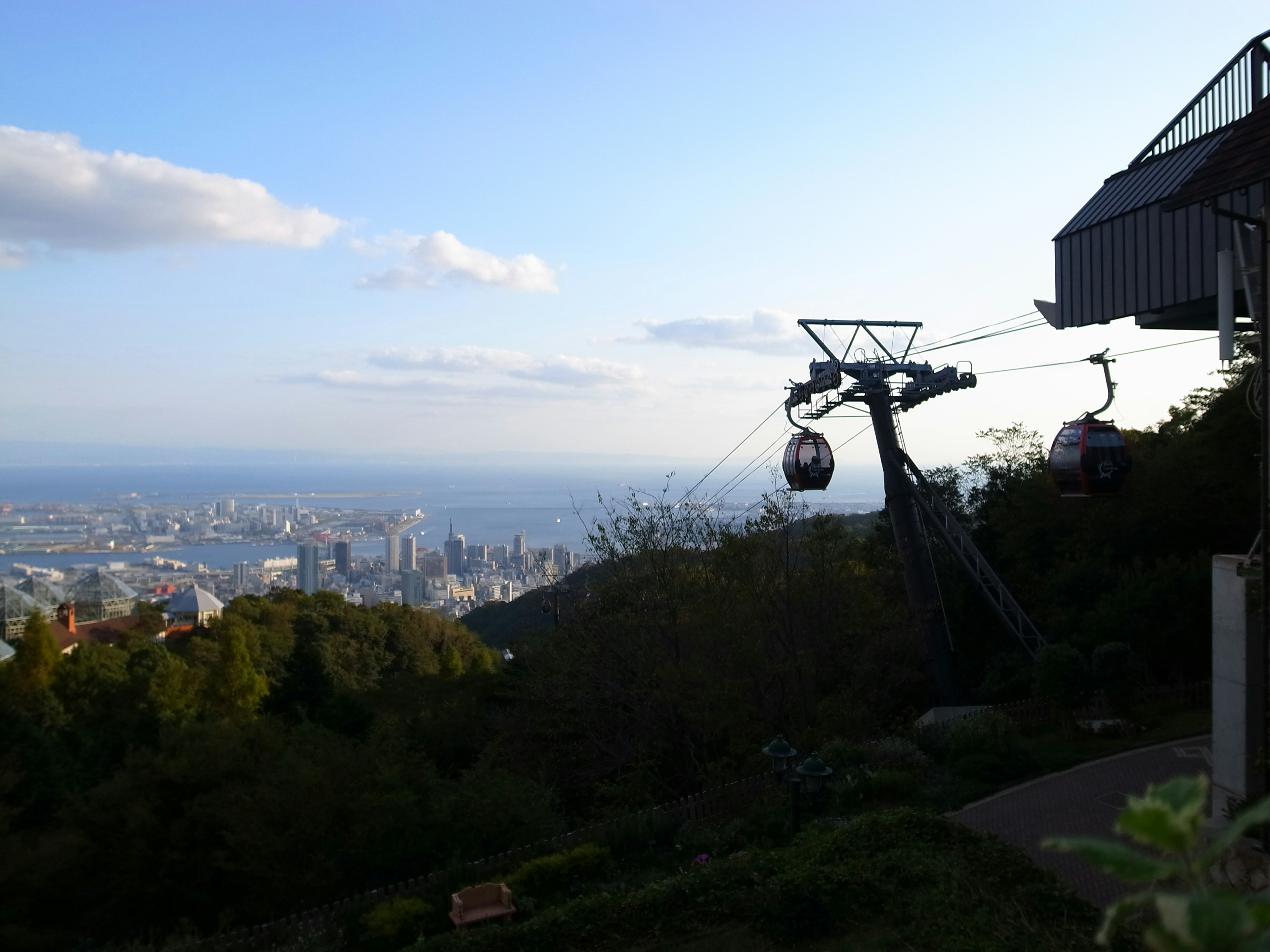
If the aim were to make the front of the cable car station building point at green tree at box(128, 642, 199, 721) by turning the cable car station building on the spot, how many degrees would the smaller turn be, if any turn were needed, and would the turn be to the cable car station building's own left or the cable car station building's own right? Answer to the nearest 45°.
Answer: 0° — it already faces it

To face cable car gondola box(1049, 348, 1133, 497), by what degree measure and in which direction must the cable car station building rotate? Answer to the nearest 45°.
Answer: approximately 45° to its right

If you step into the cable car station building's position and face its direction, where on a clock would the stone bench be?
The stone bench is roughly at 11 o'clock from the cable car station building.

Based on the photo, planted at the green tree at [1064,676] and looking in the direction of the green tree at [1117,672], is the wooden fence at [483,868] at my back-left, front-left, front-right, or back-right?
back-right

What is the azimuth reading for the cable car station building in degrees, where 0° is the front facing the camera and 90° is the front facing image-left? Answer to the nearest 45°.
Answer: approximately 90°
